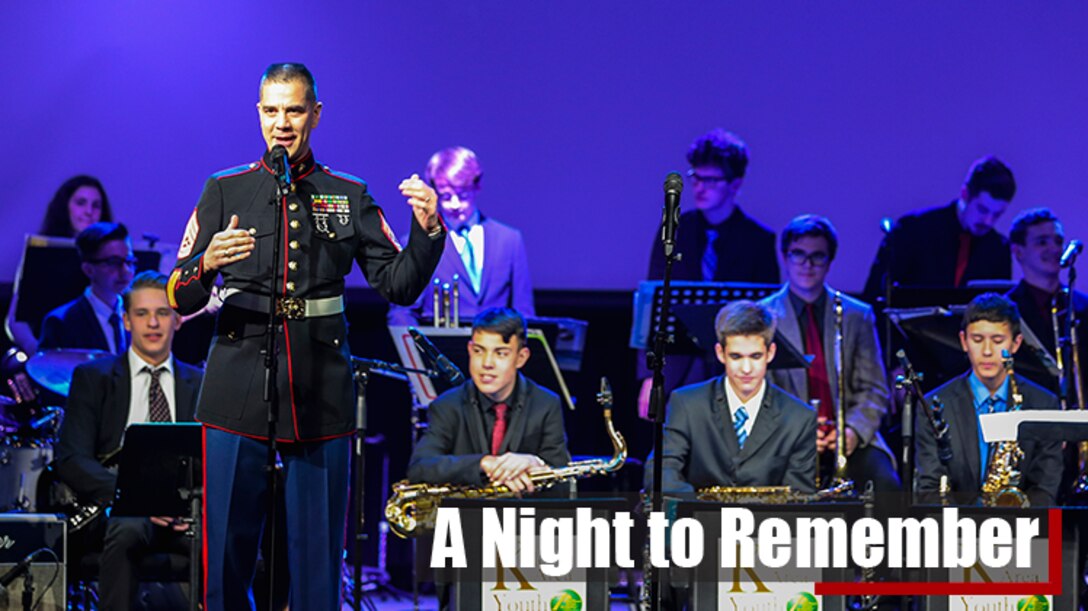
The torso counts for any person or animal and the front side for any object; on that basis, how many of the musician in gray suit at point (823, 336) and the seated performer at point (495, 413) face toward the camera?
2

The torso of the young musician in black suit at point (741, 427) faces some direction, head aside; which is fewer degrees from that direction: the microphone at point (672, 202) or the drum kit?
the microphone

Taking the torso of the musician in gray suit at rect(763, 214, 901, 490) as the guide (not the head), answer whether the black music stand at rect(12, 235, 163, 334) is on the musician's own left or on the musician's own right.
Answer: on the musician's own right

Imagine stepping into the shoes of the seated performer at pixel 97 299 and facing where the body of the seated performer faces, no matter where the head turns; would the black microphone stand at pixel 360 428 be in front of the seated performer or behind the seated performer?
in front

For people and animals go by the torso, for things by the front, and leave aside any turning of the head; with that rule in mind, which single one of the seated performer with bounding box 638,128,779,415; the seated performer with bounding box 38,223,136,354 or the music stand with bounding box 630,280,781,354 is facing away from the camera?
the music stand

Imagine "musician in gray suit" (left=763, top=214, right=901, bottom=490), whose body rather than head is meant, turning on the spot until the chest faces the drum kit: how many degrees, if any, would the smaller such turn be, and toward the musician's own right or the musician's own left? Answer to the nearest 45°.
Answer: approximately 45° to the musician's own right

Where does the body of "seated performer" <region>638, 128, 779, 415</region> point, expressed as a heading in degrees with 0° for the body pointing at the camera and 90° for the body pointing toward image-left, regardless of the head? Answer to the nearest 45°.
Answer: approximately 45°

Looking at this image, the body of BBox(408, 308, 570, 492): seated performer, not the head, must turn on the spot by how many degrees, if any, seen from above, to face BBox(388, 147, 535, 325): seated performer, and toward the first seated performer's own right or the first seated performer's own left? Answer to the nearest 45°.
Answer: approximately 180°

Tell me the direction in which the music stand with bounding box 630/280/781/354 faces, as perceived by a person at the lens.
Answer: facing away from the viewer

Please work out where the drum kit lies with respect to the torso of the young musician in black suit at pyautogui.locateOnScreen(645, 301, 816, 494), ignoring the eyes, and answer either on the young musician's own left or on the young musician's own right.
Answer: on the young musician's own right

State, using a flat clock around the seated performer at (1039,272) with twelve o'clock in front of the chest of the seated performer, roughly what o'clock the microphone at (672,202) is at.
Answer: The microphone is roughly at 2 o'clock from the seated performer.

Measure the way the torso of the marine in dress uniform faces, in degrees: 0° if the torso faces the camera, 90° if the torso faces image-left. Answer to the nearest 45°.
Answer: approximately 0°
